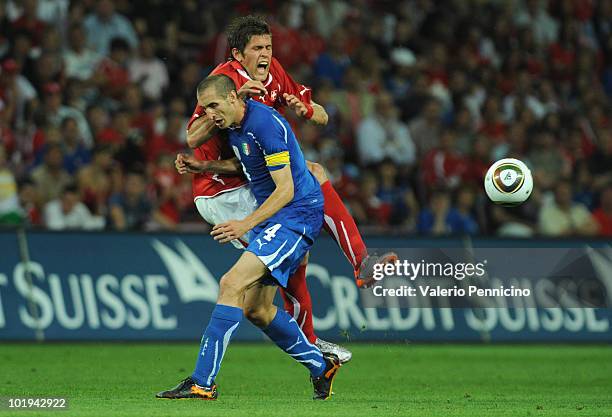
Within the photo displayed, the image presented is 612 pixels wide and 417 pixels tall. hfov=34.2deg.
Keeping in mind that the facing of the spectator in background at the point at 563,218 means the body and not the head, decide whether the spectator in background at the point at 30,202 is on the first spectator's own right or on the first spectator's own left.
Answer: on the first spectator's own right

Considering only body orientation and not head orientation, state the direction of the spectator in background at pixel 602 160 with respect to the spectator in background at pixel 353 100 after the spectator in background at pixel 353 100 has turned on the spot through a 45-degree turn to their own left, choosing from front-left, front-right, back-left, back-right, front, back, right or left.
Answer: front-left

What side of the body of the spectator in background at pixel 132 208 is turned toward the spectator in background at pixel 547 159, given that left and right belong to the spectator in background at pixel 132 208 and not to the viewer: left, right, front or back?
left

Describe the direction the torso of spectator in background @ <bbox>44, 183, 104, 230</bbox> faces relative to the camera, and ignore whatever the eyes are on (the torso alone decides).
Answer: toward the camera

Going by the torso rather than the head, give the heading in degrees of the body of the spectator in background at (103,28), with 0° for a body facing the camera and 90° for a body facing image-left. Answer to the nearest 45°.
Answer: approximately 0°

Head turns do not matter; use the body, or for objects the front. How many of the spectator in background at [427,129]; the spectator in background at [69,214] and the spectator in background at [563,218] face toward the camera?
3

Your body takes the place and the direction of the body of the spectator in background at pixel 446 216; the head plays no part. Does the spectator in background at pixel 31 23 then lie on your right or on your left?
on your right

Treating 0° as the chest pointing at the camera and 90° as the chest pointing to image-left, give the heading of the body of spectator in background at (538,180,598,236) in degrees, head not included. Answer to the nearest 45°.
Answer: approximately 0°

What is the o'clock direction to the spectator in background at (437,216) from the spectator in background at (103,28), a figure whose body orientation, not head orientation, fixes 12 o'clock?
the spectator in background at (437,216) is roughly at 10 o'clock from the spectator in background at (103,28).

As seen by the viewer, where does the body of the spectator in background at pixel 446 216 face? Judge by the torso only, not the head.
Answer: toward the camera

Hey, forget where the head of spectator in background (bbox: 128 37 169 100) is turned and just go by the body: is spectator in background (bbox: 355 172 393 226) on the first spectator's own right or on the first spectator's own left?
on the first spectator's own left
